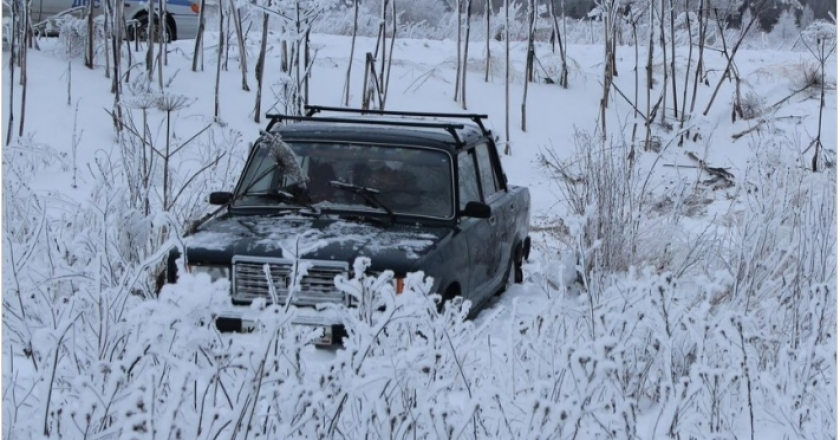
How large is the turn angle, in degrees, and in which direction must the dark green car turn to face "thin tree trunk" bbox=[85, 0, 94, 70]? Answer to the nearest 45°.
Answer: approximately 135° to its right

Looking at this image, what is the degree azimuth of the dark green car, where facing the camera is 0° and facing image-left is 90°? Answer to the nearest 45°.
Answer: approximately 45°

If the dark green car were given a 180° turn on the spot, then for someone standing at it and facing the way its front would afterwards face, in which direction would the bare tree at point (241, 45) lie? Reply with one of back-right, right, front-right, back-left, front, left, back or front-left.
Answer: front-left

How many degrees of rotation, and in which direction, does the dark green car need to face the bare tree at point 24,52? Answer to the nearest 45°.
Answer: approximately 90° to its right

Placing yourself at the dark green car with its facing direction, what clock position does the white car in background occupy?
The white car in background is roughly at 4 o'clock from the dark green car.
